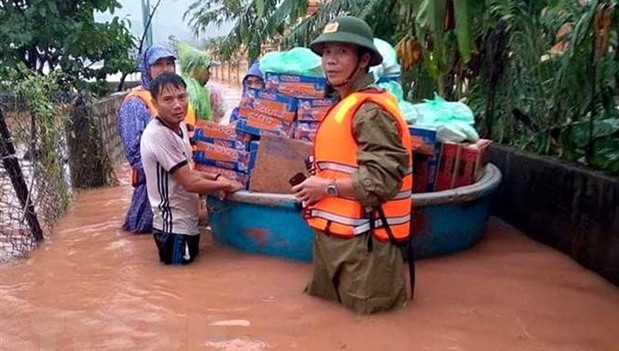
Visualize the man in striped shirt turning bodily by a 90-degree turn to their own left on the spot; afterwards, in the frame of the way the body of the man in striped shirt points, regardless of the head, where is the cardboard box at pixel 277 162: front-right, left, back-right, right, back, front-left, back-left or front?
right

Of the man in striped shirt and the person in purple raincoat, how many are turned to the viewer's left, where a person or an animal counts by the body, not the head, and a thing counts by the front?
0

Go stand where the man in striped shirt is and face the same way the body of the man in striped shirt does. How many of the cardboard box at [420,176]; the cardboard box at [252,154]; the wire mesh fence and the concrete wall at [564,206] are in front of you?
3

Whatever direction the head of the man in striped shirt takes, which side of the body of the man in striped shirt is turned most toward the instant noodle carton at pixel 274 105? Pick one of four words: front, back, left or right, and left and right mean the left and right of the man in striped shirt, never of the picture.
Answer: front

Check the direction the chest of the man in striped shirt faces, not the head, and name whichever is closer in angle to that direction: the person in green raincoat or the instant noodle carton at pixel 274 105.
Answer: the instant noodle carton

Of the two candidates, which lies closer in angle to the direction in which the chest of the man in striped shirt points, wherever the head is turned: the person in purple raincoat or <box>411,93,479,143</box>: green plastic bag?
the green plastic bag

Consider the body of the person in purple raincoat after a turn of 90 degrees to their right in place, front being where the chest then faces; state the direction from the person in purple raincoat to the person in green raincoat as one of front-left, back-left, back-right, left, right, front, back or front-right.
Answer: back

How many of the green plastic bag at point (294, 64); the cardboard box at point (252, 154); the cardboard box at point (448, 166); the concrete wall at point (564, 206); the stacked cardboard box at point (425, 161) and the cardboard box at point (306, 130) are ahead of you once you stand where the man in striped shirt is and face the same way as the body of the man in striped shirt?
6

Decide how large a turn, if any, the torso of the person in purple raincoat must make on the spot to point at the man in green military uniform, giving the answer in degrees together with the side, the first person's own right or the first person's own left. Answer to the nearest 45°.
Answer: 0° — they already face them

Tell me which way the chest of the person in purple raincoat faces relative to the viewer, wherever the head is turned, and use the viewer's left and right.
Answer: facing the viewer and to the right of the viewer

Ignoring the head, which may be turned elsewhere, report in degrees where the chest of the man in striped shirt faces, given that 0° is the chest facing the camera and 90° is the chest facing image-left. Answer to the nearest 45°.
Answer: approximately 270°

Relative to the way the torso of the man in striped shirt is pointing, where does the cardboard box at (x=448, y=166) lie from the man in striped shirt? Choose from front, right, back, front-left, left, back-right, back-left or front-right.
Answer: front

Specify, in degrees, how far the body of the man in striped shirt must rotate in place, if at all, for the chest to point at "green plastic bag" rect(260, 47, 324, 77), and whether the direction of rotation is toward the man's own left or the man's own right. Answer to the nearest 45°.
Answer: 0° — they already face it
